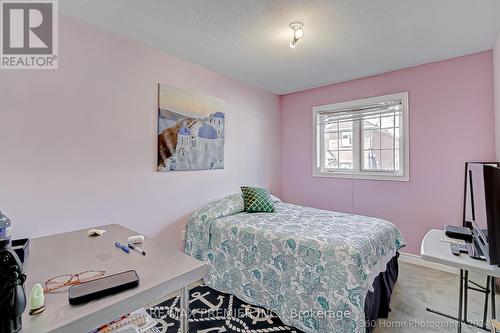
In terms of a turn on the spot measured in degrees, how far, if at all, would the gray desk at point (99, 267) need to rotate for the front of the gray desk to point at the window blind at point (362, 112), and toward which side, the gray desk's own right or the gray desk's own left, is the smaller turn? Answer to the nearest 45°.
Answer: approximately 45° to the gray desk's own left

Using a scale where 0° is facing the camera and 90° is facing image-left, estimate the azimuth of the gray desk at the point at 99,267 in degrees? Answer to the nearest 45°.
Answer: approximately 315°

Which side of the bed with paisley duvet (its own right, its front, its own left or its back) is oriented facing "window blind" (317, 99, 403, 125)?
left

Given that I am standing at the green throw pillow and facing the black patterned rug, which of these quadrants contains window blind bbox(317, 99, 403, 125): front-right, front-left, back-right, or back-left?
back-left

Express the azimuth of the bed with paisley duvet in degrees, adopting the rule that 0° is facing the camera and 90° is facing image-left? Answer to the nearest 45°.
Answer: approximately 315°

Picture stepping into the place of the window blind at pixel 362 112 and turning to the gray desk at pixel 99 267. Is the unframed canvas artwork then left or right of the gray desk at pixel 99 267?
right

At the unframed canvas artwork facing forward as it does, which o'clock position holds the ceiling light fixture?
The ceiling light fixture is roughly at 12 o'clock from the unframed canvas artwork.

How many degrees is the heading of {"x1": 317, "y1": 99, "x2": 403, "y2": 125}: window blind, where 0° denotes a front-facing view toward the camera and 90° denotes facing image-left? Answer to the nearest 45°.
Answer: approximately 45°
